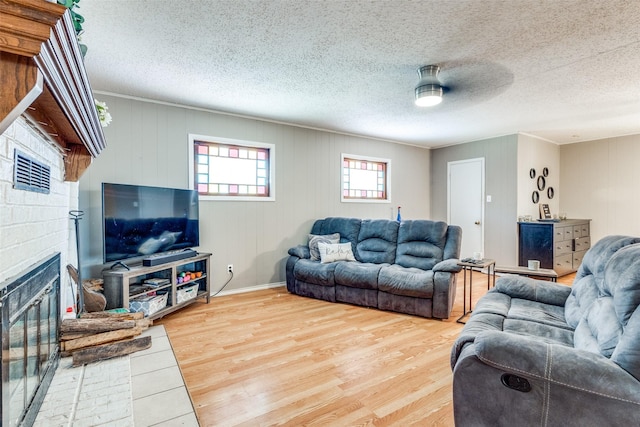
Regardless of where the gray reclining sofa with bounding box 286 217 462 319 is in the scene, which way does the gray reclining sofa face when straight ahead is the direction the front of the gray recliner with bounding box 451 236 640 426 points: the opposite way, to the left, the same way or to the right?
to the left

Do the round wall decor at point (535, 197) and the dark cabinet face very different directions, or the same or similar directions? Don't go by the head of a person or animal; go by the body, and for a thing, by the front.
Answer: same or similar directions

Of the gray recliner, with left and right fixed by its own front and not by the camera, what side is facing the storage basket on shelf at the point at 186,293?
front

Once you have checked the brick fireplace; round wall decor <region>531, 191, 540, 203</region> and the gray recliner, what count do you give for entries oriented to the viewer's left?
1

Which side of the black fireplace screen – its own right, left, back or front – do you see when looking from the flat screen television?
left

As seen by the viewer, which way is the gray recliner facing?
to the viewer's left

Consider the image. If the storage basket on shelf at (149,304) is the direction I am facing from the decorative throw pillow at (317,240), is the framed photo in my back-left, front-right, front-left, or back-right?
back-left

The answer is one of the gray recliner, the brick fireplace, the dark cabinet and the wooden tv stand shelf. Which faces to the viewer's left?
the gray recliner

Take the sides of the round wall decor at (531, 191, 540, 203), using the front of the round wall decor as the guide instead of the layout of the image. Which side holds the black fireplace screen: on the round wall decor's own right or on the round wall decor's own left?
on the round wall decor's own right

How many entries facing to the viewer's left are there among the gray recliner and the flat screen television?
1

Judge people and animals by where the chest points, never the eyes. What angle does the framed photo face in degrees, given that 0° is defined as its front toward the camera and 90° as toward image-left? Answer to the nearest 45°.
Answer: approximately 315°

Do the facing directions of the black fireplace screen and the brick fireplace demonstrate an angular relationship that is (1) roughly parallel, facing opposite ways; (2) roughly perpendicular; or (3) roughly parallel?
roughly parallel

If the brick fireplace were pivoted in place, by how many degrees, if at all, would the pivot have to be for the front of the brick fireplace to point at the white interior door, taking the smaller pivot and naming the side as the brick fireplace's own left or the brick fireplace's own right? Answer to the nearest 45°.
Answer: approximately 45° to the brick fireplace's own left

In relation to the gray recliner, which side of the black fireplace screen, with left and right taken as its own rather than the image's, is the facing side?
front

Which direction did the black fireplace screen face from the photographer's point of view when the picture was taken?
facing the viewer and to the right of the viewer

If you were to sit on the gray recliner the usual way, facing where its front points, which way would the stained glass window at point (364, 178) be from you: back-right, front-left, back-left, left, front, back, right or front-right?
front-right

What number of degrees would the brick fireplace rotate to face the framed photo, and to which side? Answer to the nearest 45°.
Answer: approximately 45° to its left

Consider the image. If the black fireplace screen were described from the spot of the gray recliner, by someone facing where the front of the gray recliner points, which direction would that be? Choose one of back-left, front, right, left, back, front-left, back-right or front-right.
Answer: front-left
